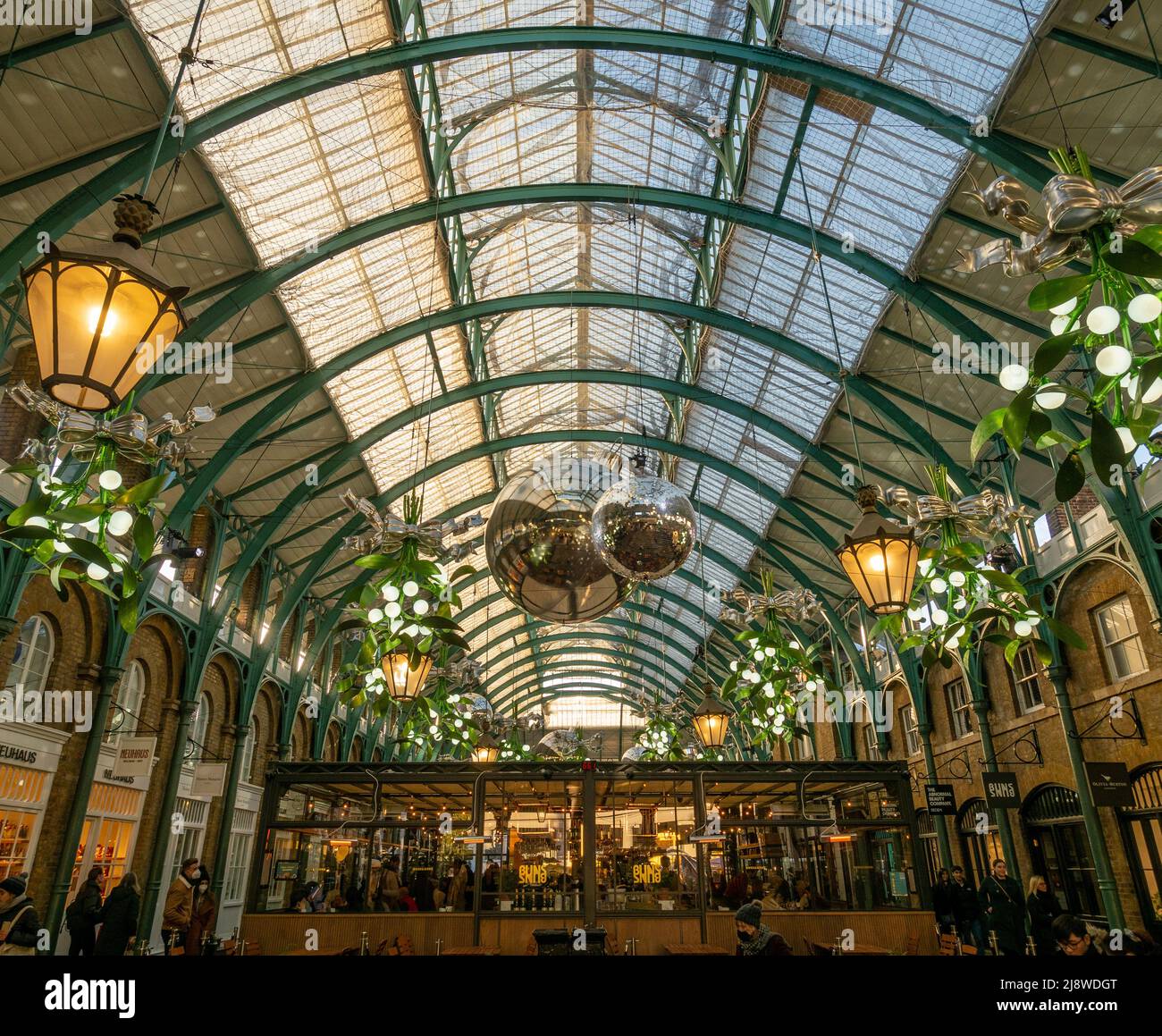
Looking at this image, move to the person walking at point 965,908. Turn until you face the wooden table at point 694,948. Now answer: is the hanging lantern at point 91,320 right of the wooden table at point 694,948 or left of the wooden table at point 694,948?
left

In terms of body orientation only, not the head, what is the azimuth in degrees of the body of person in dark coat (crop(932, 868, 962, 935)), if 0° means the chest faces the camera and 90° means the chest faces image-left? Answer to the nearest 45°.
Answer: approximately 0°

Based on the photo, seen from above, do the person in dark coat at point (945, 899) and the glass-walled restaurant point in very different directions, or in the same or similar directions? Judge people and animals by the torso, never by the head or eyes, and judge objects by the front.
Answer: same or similar directions

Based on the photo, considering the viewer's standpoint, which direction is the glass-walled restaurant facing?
facing the viewer

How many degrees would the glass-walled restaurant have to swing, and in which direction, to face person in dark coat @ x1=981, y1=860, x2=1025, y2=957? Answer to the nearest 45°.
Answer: approximately 45° to its left

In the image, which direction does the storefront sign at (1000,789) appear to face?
toward the camera

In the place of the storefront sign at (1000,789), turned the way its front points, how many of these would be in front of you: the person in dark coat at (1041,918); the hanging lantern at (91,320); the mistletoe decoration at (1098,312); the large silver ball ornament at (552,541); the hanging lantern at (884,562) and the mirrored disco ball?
6

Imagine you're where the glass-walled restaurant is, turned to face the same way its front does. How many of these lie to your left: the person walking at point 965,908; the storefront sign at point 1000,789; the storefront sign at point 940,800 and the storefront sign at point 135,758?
3

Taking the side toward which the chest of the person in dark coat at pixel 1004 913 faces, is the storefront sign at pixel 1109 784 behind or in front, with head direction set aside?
behind

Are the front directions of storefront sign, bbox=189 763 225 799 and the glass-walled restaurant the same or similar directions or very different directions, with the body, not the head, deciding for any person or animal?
same or similar directions

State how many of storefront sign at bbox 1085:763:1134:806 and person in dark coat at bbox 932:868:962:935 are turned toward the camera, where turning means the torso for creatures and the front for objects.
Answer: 2

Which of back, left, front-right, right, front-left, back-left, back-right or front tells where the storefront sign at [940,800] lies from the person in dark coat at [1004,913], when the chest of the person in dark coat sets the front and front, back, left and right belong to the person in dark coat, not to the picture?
back

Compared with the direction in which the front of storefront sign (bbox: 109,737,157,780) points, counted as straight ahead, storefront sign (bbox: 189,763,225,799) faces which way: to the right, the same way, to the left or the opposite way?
the same way

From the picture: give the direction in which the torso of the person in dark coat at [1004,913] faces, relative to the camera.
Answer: toward the camera
